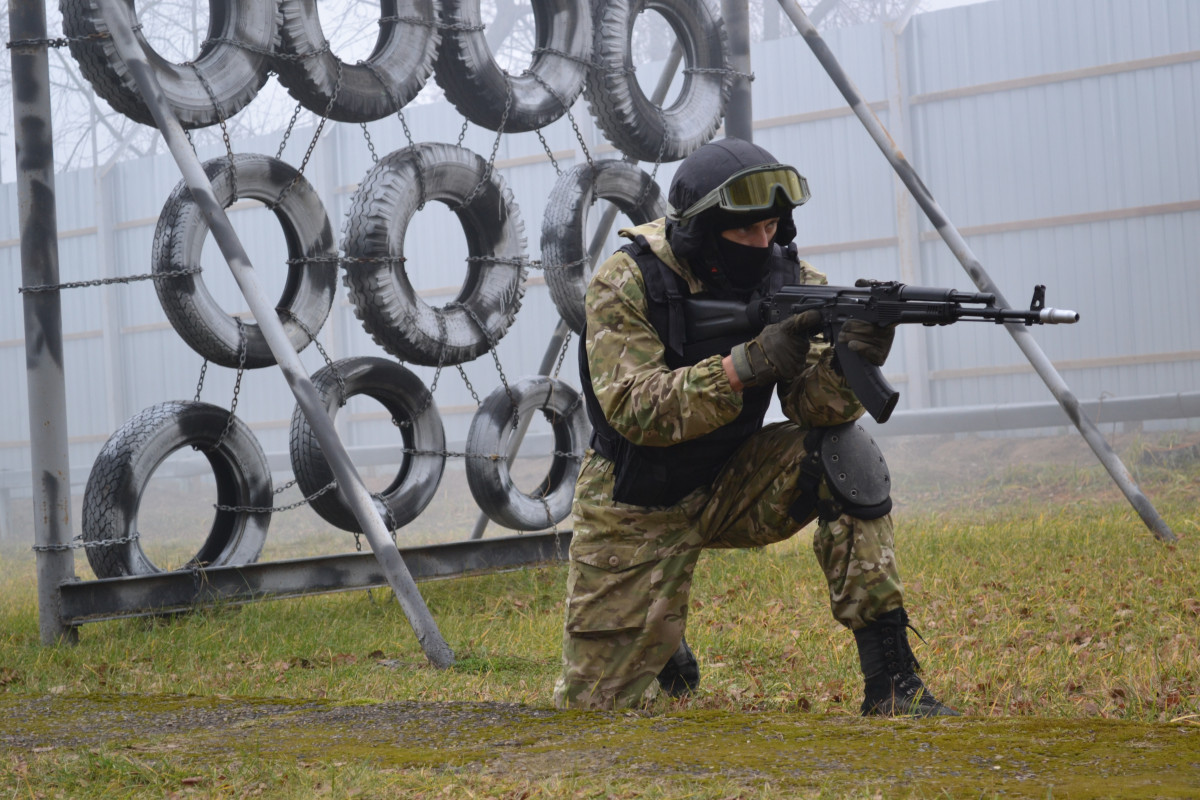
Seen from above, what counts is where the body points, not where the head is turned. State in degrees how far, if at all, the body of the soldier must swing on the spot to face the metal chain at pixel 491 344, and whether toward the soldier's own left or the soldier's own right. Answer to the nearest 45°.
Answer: approximately 135° to the soldier's own left

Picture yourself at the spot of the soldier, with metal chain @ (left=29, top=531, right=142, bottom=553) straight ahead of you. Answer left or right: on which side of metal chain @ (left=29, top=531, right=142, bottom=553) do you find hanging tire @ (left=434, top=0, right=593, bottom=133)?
right

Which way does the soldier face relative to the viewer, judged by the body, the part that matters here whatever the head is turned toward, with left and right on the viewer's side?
facing the viewer and to the right of the viewer

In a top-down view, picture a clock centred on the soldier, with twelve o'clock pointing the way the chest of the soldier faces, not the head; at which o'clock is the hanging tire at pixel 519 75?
The hanging tire is roughly at 7 o'clock from the soldier.

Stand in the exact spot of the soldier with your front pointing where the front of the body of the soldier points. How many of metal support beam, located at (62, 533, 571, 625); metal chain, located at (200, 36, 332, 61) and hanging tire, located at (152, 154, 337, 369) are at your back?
3

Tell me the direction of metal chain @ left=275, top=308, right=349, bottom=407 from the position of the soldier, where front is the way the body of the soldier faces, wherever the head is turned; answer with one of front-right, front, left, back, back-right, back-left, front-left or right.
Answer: back

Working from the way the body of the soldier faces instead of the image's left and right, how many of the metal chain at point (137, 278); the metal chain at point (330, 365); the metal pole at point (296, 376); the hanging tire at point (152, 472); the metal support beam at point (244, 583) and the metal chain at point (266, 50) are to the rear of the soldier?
6

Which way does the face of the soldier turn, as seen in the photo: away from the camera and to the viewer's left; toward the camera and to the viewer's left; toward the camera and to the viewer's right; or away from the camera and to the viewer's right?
toward the camera and to the viewer's right

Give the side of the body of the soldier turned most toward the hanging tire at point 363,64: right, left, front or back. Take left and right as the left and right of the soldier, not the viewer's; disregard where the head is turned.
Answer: back

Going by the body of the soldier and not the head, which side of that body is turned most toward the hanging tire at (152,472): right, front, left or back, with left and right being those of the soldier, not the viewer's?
back

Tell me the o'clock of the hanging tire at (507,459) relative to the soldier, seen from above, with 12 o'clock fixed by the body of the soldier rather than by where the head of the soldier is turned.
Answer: The hanging tire is roughly at 7 o'clock from the soldier.

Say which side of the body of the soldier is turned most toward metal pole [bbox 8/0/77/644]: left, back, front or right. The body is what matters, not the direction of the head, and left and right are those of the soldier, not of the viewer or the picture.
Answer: back

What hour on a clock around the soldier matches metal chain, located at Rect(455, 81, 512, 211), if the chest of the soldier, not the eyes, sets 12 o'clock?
The metal chain is roughly at 7 o'clock from the soldier.
